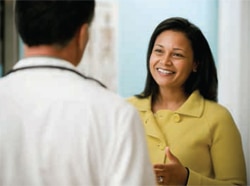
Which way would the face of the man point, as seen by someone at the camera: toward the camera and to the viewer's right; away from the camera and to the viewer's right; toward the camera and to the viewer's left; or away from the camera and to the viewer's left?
away from the camera and to the viewer's right

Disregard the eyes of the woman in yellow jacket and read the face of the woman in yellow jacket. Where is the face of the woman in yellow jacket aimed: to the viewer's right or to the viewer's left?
to the viewer's left

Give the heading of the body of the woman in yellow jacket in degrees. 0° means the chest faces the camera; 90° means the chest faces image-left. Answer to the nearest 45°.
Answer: approximately 45°
